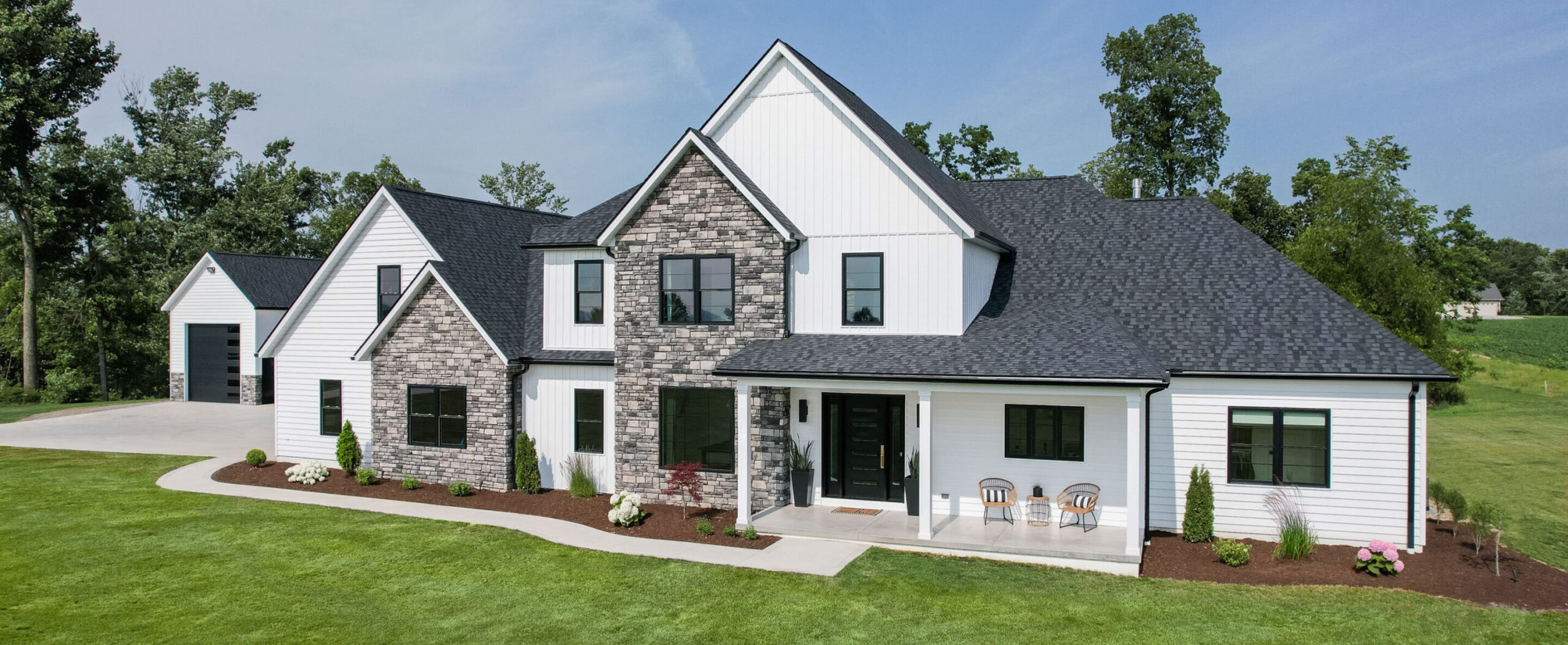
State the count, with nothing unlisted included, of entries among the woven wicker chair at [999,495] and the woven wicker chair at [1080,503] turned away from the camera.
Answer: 0

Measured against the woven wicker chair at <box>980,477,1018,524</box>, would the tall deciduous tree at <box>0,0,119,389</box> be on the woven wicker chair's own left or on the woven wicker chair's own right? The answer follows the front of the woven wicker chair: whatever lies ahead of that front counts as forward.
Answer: on the woven wicker chair's own right

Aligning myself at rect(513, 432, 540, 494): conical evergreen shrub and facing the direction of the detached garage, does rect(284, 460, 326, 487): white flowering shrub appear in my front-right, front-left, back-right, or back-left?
front-left

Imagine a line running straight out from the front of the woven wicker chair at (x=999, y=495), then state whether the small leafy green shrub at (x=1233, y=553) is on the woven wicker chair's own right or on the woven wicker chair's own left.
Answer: on the woven wicker chair's own left

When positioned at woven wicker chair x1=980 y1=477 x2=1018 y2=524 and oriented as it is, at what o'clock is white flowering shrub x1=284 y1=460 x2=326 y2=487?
The white flowering shrub is roughly at 3 o'clock from the woven wicker chair.

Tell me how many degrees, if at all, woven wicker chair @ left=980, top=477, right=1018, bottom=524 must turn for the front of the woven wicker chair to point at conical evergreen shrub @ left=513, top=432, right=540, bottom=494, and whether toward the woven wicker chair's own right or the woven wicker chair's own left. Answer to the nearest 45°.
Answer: approximately 90° to the woven wicker chair's own right

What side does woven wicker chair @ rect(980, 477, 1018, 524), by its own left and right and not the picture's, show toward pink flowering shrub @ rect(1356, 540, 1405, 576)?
left

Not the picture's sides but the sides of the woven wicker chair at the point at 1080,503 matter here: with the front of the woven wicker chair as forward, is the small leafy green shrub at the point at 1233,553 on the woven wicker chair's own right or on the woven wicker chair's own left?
on the woven wicker chair's own left

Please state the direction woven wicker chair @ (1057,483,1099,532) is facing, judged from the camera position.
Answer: facing the viewer and to the left of the viewer

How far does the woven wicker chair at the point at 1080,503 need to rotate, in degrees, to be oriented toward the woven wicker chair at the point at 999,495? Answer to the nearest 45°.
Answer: approximately 45° to its right

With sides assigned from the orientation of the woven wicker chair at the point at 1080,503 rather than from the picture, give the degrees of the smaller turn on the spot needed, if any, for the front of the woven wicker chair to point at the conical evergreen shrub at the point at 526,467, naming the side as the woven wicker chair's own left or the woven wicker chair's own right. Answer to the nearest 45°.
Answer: approximately 45° to the woven wicker chair's own right

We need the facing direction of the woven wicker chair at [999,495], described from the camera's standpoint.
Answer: facing the viewer

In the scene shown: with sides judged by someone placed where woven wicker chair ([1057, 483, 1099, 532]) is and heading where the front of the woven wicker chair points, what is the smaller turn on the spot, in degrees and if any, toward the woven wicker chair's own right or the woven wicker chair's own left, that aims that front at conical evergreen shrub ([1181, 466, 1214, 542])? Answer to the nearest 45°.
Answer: approximately 135° to the woven wicker chair's own left
